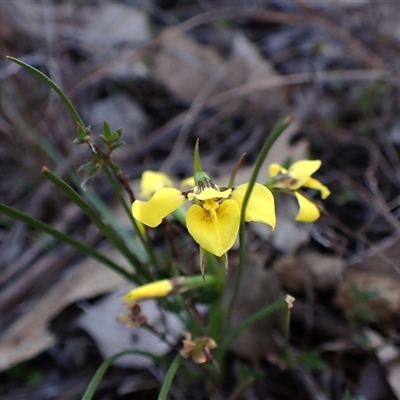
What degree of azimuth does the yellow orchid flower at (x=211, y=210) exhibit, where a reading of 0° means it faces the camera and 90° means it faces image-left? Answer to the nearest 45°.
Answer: approximately 0°

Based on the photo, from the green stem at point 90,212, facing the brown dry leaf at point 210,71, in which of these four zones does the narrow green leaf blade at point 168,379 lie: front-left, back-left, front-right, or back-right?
back-right

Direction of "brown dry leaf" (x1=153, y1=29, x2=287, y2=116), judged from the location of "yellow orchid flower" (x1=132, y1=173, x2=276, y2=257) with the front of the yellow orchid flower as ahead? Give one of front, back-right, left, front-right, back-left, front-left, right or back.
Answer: back

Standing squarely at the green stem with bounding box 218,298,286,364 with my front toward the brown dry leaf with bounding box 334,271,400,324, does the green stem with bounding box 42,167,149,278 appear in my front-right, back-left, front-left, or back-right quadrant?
back-left
